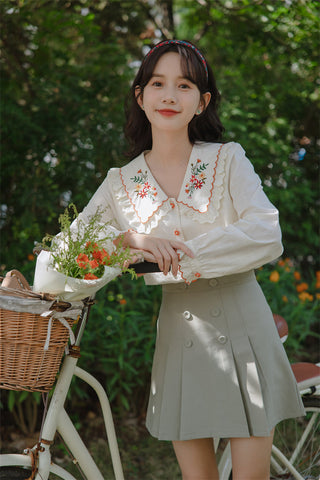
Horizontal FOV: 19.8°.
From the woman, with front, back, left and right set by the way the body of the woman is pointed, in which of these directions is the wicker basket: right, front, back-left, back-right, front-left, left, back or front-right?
front-right

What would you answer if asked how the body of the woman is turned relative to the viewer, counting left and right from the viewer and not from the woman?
facing the viewer

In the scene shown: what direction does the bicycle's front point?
to the viewer's left

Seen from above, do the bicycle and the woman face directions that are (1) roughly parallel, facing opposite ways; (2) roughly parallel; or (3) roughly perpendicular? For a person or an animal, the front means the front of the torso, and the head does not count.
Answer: roughly perpendicular
